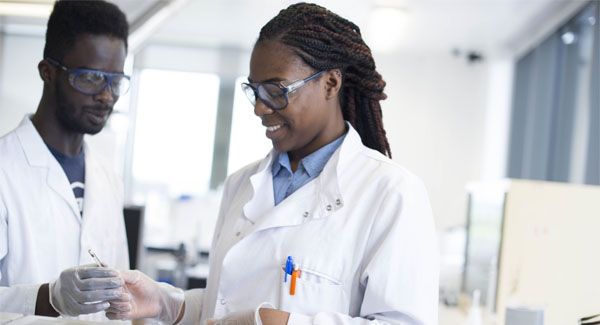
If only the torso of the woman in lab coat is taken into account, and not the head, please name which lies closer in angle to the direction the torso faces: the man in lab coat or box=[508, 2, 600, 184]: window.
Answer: the man in lab coat

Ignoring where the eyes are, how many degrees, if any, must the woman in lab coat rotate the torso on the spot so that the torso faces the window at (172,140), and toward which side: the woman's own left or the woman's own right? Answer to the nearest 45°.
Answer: approximately 135° to the woman's own right

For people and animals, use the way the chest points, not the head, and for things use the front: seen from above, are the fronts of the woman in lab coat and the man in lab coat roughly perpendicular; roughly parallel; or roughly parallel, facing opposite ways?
roughly perpendicular

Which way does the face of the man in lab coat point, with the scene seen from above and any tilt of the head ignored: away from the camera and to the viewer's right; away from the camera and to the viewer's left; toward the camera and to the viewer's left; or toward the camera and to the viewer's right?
toward the camera and to the viewer's right

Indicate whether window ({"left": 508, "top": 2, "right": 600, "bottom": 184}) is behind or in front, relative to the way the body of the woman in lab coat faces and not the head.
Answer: behind

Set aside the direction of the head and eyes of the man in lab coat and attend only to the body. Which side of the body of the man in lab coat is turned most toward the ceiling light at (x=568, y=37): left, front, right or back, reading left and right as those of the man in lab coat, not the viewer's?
left

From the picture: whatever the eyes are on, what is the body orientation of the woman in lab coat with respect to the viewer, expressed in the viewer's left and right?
facing the viewer and to the left of the viewer

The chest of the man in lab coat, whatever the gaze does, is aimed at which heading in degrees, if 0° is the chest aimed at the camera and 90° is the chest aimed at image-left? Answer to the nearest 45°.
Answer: approximately 315°

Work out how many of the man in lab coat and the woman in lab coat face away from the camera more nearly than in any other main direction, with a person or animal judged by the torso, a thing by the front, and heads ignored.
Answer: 0

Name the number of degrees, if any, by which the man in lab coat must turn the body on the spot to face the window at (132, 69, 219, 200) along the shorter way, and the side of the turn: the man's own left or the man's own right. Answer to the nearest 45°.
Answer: approximately 135° to the man's own left

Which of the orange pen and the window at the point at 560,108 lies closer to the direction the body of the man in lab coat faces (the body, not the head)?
the orange pen

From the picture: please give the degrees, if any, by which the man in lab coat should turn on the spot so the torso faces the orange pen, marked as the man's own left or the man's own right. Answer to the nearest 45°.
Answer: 0° — they already face it

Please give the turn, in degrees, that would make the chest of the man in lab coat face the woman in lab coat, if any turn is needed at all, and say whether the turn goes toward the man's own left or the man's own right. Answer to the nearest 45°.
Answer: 0° — they already face them
